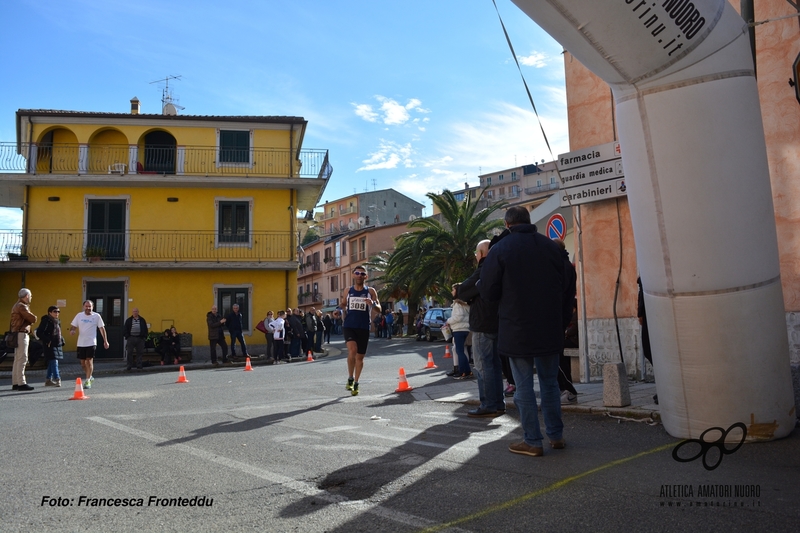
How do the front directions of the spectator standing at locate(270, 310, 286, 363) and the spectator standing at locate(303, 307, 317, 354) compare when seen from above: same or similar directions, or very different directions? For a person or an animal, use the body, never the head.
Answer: same or similar directions

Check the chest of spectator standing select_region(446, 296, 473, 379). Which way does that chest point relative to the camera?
to the viewer's left

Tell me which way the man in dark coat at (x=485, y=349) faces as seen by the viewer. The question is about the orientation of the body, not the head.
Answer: to the viewer's left

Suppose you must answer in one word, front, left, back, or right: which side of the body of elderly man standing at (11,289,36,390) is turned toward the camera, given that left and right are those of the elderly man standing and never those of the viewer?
right

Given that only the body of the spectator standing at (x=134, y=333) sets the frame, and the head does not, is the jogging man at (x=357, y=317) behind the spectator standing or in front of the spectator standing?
in front

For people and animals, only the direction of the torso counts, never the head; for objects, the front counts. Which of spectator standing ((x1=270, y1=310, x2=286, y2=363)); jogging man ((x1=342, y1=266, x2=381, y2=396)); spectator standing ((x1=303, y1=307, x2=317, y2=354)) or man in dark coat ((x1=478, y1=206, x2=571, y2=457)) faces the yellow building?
the man in dark coat

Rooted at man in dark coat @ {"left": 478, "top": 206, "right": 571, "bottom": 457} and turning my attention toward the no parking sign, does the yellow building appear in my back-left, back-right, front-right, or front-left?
front-left

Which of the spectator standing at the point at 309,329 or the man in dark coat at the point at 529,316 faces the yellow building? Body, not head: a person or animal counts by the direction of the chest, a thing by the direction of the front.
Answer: the man in dark coat

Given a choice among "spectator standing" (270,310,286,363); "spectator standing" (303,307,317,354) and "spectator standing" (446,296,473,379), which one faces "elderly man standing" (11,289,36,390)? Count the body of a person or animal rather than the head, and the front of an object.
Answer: "spectator standing" (446,296,473,379)

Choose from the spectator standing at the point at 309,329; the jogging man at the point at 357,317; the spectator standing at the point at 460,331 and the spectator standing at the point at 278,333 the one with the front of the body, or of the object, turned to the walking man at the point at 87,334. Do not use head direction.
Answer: the spectator standing at the point at 460,331

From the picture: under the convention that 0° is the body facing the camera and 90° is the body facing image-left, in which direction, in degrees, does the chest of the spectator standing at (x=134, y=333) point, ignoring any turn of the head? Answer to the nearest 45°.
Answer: approximately 0°

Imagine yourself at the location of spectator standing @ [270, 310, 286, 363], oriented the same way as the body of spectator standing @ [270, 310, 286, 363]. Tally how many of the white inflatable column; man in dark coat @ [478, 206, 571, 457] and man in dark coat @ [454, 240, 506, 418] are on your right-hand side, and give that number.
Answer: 3

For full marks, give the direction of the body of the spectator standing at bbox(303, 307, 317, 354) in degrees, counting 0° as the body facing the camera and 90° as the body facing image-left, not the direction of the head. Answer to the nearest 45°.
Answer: approximately 270°
